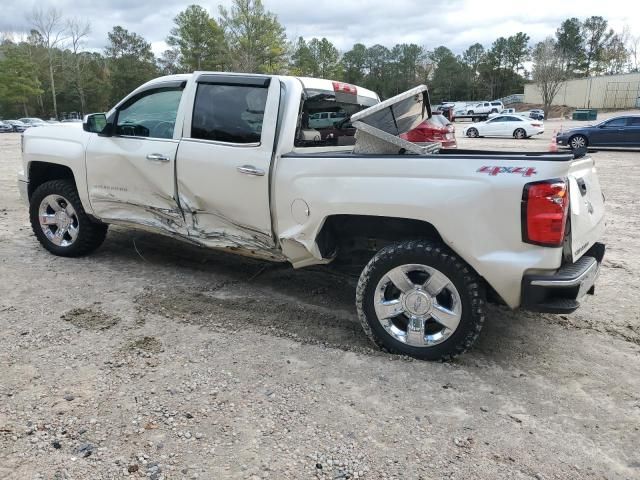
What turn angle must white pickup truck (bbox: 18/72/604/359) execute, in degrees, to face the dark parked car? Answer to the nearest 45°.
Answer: approximately 90° to its right

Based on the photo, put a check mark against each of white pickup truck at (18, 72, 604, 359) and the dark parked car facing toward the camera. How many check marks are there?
0

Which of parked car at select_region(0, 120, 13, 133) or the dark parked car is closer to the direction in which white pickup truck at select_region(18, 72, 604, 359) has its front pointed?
the parked car

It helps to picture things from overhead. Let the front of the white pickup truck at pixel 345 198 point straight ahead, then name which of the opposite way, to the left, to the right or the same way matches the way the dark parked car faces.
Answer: the same way

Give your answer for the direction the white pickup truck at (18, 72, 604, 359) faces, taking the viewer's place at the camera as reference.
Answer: facing away from the viewer and to the left of the viewer

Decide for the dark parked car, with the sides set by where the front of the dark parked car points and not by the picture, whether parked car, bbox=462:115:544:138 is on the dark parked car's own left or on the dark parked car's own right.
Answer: on the dark parked car's own right

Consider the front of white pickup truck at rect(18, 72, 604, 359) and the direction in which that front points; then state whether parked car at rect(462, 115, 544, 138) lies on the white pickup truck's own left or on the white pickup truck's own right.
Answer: on the white pickup truck's own right

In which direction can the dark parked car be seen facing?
to the viewer's left

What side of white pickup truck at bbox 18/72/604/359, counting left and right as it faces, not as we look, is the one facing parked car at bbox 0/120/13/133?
front
